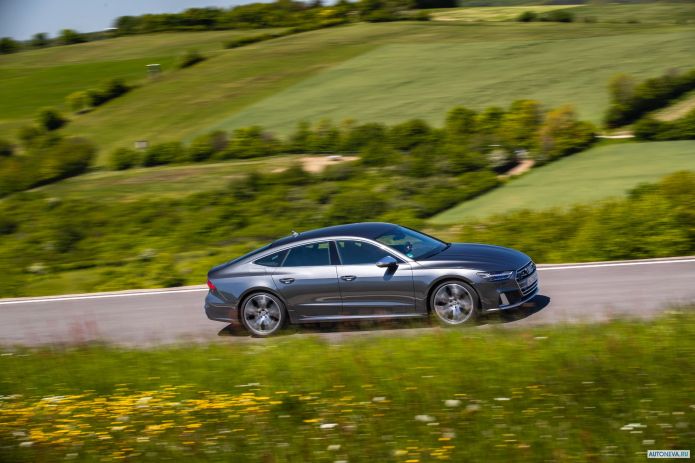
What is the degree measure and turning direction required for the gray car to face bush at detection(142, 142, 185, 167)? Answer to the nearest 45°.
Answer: approximately 90° to its left

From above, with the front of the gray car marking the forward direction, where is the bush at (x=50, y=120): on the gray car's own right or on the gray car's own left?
on the gray car's own left

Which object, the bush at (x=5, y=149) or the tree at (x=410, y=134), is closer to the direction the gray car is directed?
the tree

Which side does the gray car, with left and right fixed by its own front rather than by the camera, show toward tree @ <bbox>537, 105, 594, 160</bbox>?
left

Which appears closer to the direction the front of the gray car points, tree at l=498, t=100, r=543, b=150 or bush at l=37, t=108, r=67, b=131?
the tree

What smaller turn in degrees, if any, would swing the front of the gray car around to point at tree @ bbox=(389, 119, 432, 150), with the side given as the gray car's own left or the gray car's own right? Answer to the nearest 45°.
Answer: approximately 90° to the gray car's own left

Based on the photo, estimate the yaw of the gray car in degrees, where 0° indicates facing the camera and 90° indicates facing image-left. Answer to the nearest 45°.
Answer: approximately 270°

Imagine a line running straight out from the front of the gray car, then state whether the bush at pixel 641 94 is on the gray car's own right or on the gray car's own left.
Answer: on the gray car's own left

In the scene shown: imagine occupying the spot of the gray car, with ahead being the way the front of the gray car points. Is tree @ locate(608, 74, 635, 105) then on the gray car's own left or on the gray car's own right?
on the gray car's own left

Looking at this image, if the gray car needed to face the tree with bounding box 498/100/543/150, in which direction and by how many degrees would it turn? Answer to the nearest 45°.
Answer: approximately 90° to its left

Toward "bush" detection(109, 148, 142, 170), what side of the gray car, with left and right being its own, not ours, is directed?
left
